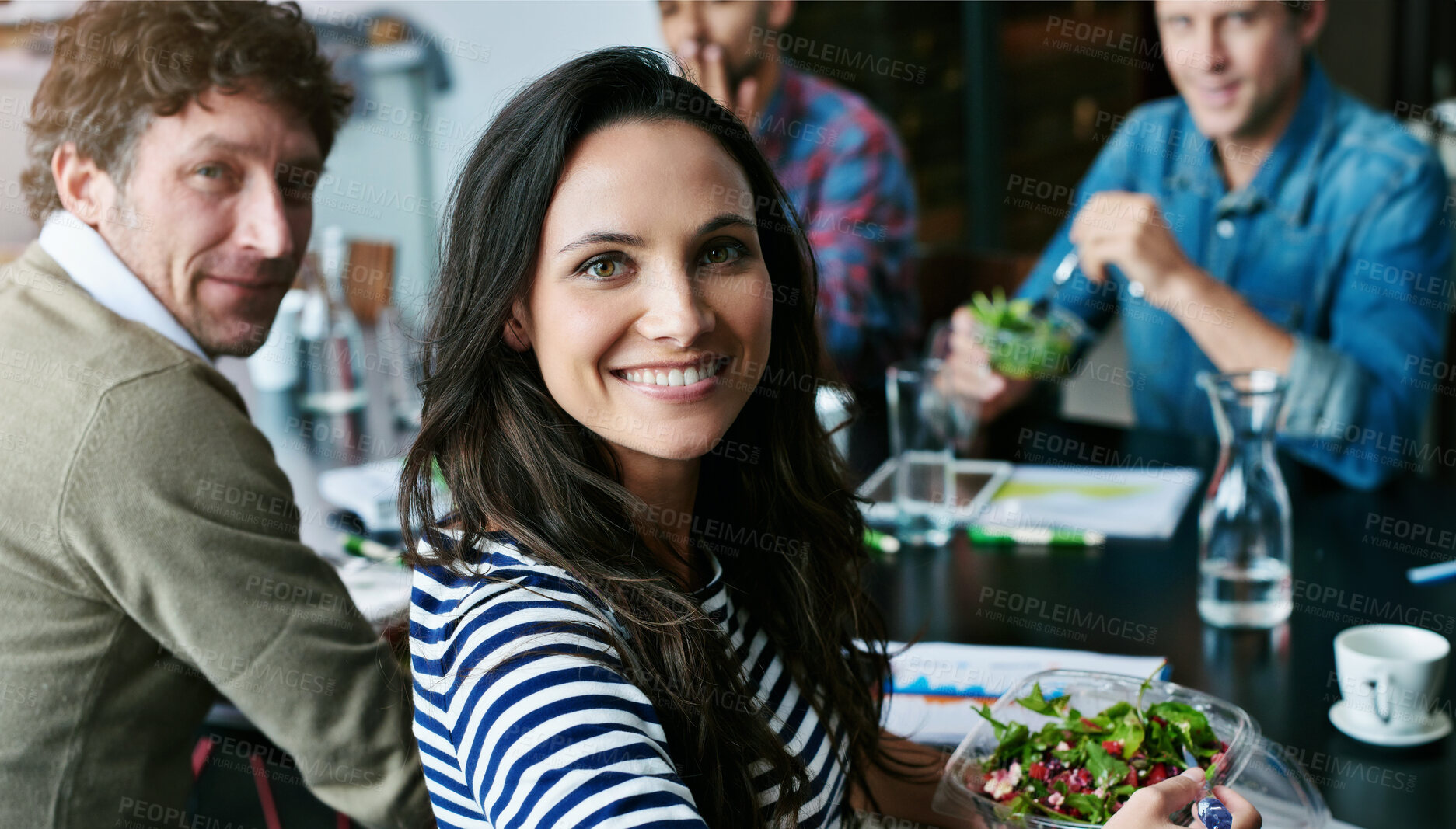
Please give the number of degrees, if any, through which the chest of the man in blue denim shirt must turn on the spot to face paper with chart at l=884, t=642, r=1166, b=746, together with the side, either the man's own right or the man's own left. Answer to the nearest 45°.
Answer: approximately 45° to the man's own left

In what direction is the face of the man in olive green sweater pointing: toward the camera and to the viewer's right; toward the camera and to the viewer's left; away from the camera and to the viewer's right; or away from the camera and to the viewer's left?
toward the camera and to the viewer's right

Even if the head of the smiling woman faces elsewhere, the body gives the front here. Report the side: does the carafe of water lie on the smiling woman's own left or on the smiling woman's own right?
on the smiling woman's own left

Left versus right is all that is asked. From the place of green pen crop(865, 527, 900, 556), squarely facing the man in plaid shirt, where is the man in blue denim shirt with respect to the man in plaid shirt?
right

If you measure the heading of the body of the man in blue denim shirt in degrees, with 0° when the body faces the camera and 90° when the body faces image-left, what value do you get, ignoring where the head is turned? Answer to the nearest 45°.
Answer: approximately 45°
